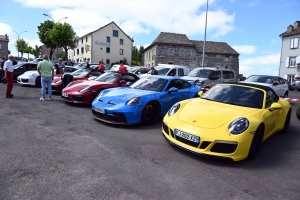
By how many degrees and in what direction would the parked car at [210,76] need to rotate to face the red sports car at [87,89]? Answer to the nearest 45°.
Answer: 0° — it already faces it

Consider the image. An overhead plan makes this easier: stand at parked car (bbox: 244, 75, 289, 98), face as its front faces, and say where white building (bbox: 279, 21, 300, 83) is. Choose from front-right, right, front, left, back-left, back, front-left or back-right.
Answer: back-right

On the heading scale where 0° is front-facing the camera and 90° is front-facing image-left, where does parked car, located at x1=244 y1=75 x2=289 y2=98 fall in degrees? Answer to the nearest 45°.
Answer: approximately 45°

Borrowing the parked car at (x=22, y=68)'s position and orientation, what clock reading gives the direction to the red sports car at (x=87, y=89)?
The red sports car is roughly at 10 o'clock from the parked car.
